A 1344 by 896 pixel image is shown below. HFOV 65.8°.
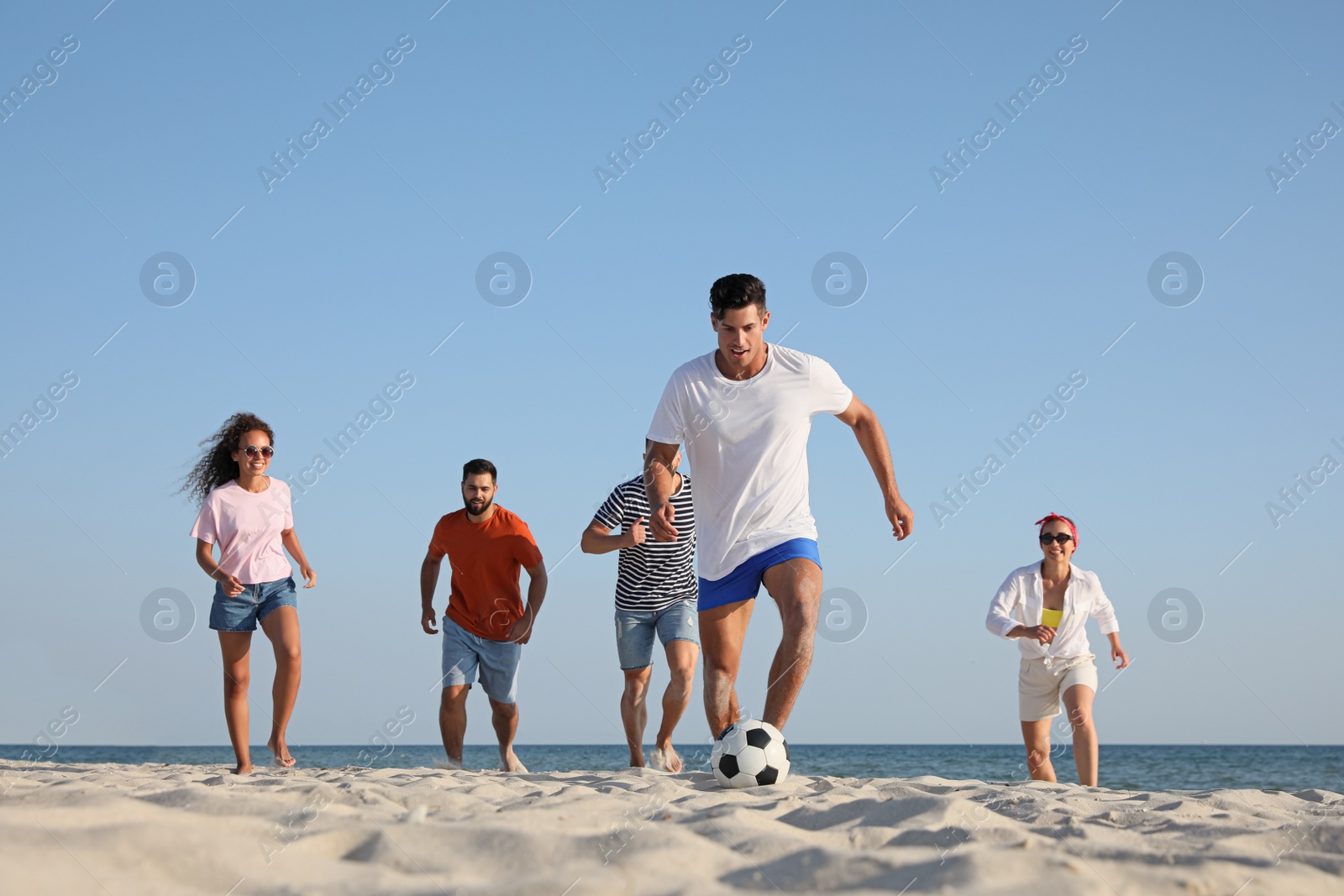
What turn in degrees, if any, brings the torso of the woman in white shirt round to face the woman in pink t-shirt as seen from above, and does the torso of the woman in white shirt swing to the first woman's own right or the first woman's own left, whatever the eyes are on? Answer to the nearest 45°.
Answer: approximately 45° to the first woman's own right

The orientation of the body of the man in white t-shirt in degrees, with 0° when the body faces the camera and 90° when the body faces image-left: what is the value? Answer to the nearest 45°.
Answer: approximately 0°

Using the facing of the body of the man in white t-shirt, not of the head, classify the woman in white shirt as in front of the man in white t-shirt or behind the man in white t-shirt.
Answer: behind

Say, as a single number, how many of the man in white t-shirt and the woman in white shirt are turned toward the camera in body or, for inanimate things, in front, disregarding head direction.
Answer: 2

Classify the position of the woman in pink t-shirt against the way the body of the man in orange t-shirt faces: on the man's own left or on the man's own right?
on the man's own right

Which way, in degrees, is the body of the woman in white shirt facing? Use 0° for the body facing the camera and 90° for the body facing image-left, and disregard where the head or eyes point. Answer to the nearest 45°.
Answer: approximately 0°
